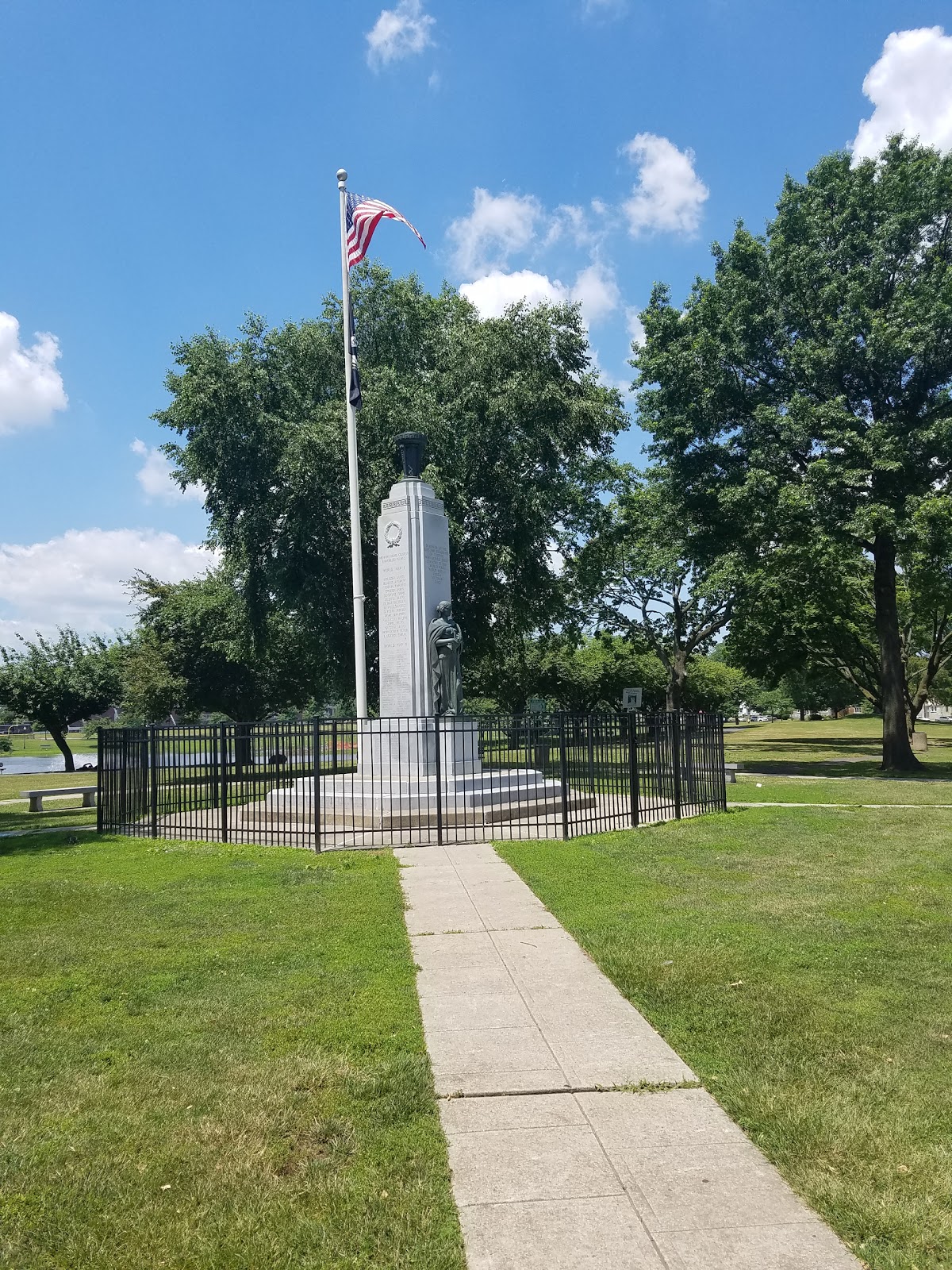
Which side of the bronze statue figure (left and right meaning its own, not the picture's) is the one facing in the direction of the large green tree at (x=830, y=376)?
left

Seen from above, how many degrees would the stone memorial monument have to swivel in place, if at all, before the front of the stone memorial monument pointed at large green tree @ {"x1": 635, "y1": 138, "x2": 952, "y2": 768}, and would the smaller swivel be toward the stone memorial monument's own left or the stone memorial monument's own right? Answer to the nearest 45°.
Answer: approximately 90° to the stone memorial monument's own left

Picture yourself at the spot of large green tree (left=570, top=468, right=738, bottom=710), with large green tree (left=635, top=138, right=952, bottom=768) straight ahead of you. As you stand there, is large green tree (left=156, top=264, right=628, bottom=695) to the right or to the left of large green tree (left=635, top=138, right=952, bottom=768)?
right

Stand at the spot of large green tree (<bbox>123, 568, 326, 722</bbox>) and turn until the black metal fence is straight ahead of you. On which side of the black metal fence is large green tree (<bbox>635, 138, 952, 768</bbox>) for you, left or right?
left

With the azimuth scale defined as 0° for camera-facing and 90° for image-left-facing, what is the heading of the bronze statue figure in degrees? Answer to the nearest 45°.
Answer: approximately 315°
